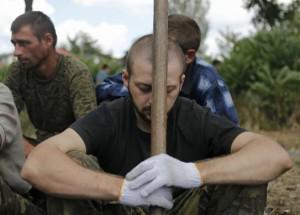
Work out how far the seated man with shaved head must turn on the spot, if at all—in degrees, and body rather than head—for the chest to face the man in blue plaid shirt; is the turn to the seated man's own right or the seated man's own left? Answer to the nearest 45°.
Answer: approximately 180°

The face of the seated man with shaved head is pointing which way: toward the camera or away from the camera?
toward the camera

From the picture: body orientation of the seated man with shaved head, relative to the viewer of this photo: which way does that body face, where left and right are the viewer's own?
facing the viewer
